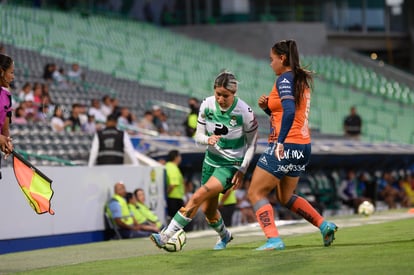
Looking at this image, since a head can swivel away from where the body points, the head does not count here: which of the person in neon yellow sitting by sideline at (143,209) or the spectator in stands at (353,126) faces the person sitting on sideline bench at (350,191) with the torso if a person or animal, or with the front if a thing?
the spectator in stands at (353,126)

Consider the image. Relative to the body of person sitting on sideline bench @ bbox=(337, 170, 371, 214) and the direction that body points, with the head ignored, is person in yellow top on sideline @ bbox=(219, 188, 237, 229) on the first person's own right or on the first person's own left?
on the first person's own right

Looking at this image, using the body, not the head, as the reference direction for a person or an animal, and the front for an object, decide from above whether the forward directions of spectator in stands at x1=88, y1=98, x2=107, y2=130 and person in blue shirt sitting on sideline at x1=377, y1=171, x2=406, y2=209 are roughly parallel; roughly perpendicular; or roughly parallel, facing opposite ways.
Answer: roughly parallel

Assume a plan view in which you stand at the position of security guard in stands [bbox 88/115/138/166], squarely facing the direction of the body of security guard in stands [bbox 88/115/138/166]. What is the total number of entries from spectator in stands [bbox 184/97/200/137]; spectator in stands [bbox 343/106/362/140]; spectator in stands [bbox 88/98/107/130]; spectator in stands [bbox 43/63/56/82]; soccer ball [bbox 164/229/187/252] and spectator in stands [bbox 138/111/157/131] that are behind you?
1

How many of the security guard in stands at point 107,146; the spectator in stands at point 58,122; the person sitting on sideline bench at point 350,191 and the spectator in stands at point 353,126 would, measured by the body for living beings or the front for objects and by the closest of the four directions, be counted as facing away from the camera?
1

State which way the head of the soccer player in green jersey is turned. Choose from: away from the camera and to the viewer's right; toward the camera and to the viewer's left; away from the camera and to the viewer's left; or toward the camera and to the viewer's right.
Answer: toward the camera and to the viewer's left

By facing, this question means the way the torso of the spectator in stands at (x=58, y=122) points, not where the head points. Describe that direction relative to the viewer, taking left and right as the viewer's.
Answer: facing the viewer and to the right of the viewer

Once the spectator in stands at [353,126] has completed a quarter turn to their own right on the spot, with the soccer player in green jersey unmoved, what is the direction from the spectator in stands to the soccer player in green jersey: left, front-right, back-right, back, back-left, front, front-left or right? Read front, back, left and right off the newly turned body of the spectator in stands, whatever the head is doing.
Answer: left

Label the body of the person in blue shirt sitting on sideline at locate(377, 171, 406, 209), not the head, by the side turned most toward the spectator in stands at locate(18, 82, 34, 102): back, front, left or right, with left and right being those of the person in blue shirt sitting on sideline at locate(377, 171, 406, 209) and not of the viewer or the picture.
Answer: right

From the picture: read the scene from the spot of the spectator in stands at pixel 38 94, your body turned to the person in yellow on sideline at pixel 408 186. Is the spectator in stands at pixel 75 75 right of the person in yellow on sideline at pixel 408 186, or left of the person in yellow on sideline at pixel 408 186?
left

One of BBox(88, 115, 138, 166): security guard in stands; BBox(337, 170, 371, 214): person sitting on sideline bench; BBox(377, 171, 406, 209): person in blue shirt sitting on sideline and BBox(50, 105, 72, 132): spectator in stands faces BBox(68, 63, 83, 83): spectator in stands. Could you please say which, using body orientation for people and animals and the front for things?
BBox(88, 115, 138, 166): security guard in stands

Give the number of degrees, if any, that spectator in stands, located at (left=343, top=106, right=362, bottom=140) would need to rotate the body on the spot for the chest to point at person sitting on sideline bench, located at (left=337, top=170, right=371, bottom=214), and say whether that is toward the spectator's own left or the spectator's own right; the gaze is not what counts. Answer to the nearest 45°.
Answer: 0° — they already face them

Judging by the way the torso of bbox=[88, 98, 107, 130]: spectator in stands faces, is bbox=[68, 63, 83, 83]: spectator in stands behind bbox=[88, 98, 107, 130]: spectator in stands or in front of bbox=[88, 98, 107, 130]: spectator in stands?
behind

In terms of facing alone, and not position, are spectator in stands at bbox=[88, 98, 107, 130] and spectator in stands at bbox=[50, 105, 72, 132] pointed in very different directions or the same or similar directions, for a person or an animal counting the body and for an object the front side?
same or similar directions
